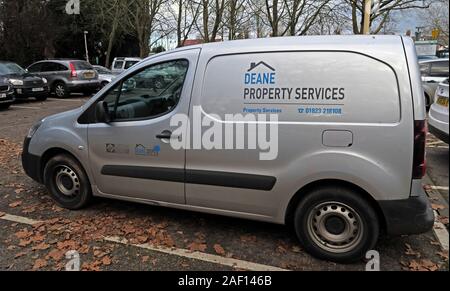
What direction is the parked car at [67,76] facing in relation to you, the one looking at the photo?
facing away from the viewer and to the left of the viewer

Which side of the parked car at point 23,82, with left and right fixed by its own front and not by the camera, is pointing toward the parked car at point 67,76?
left

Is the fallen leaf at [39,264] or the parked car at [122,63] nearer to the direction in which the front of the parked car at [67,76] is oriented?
the parked car

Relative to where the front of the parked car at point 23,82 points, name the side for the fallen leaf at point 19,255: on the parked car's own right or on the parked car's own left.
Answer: on the parked car's own right

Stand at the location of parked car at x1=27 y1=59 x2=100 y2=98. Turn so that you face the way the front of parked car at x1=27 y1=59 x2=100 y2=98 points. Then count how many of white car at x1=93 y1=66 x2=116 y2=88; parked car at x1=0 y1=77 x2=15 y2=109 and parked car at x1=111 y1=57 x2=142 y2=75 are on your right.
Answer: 2

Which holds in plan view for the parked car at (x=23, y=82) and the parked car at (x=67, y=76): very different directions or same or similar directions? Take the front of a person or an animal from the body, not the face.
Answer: very different directions

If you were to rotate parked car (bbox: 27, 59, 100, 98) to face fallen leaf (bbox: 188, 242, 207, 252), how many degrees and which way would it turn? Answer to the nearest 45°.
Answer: approximately 135° to its left

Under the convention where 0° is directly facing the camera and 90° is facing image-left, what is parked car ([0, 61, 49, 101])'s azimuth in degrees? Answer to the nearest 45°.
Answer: approximately 315°

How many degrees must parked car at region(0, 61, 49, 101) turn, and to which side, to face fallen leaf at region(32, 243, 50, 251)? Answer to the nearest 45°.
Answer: approximately 45° to its right

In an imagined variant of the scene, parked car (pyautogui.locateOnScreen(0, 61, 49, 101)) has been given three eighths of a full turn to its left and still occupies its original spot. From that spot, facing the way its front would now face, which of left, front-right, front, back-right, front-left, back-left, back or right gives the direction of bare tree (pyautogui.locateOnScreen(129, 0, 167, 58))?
front-right
